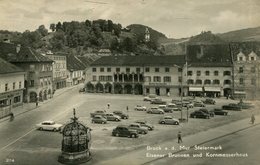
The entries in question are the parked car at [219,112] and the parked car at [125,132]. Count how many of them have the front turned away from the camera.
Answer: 0

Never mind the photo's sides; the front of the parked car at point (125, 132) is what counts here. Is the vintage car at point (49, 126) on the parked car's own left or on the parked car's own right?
on the parked car's own right

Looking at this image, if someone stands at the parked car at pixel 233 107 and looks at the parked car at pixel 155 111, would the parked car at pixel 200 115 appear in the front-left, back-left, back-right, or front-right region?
front-left

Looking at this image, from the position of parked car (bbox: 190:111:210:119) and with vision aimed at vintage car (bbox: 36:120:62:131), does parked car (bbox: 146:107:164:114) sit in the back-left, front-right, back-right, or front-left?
front-right
